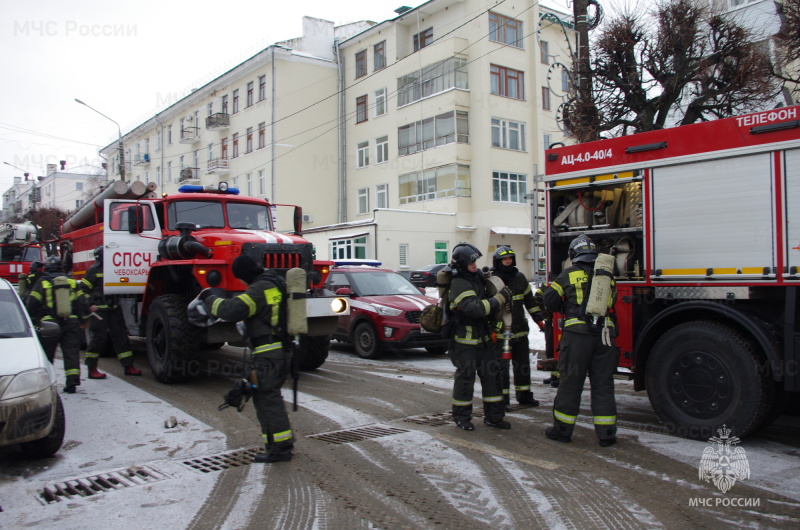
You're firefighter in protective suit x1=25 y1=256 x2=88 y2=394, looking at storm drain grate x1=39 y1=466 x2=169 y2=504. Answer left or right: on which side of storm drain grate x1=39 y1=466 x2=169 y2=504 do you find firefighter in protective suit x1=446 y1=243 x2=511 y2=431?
left

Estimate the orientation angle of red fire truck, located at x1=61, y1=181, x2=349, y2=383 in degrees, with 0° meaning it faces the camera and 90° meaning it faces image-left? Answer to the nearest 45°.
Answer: approximately 315°

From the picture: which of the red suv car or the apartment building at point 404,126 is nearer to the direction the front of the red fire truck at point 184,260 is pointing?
the red suv car

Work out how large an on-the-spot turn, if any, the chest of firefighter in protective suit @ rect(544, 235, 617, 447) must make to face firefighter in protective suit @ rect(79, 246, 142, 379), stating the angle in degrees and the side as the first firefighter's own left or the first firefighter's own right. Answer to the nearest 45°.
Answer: approximately 45° to the first firefighter's own left

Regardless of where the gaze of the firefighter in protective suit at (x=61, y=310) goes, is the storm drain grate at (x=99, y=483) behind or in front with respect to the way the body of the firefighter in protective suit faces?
behind

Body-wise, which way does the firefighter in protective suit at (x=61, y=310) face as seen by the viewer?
away from the camera

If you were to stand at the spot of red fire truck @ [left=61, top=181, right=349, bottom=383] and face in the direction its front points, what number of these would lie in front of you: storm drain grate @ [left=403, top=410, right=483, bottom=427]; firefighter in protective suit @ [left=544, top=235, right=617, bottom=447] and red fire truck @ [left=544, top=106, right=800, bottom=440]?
3

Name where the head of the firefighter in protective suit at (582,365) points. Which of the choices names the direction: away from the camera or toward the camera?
away from the camera

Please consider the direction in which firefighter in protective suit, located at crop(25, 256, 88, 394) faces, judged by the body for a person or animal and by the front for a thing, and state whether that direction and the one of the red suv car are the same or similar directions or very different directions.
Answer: very different directions

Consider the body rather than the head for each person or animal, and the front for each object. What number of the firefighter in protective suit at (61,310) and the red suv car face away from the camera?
1
